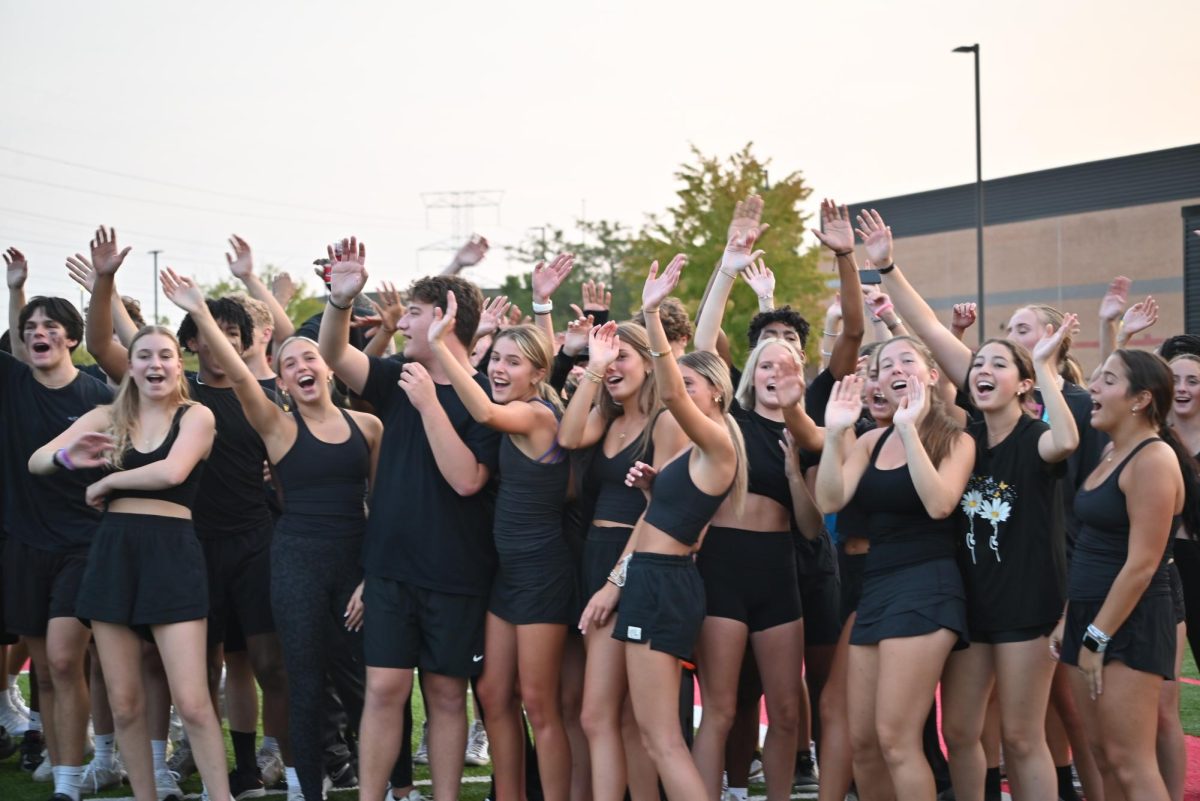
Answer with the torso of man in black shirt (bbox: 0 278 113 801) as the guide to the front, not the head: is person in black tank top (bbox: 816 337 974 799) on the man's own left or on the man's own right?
on the man's own left

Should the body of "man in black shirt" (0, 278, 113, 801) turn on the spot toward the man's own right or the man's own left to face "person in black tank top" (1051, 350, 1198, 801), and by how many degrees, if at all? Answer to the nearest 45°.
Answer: approximately 45° to the man's own left

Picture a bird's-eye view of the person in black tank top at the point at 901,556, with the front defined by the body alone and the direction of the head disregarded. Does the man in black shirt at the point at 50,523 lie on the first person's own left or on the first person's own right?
on the first person's own right

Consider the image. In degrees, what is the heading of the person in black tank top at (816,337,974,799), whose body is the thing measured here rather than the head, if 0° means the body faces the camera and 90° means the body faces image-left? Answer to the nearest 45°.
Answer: approximately 45°

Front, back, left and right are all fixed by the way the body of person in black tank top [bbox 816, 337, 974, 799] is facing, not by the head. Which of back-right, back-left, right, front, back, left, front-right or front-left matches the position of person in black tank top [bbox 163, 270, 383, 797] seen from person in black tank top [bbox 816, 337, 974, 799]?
front-right
